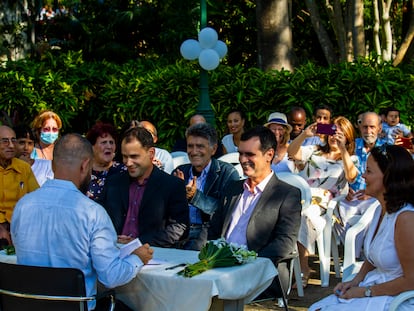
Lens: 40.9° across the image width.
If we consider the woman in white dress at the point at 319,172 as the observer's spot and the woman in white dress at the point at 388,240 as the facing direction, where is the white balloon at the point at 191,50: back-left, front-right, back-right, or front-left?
back-right

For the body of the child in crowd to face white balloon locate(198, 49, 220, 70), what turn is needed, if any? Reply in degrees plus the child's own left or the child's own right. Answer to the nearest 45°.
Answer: approximately 90° to the child's own right

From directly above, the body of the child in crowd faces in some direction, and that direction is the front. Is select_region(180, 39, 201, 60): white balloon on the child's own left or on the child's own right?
on the child's own right

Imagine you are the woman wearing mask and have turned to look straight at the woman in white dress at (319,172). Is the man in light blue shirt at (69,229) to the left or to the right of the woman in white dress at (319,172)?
right

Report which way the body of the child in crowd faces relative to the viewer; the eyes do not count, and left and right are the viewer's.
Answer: facing the viewer

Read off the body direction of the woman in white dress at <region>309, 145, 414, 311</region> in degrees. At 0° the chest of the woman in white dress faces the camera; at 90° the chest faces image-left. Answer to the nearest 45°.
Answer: approximately 90°

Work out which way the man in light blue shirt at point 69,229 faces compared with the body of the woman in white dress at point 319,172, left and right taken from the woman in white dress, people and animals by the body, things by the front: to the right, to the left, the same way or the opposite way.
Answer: the opposite way

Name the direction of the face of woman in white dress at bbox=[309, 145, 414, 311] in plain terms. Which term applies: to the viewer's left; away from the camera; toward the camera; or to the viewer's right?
to the viewer's left

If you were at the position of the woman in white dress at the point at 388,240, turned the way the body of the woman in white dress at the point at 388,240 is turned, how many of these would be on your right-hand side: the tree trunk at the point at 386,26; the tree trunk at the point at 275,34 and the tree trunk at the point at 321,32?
3

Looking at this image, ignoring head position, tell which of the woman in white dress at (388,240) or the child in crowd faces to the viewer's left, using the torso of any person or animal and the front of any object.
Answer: the woman in white dress

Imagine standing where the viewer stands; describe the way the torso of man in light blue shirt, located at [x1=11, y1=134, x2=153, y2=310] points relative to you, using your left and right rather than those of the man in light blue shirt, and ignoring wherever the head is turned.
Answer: facing away from the viewer and to the right of the viewer

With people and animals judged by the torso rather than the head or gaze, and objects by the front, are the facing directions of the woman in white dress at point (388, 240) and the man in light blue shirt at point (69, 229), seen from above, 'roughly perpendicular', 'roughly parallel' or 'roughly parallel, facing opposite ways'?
roughly perpendicular

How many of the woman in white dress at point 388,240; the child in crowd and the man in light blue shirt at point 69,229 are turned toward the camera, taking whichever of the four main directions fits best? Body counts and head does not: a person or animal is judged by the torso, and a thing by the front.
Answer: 1

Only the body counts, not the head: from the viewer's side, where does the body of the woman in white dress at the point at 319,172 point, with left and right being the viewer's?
facing the viewer and to the left of the viewer

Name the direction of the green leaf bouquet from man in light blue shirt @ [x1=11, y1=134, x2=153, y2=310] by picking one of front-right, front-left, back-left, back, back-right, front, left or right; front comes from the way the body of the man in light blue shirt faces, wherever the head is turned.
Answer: front-right

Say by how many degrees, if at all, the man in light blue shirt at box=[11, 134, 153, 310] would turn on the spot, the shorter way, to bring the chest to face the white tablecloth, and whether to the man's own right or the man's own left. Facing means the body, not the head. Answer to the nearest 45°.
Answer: approximately 45° to the man's own right

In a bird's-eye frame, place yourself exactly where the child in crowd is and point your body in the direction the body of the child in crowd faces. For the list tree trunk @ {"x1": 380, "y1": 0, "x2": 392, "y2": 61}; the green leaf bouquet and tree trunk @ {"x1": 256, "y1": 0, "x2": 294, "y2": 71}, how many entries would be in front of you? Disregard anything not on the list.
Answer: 1

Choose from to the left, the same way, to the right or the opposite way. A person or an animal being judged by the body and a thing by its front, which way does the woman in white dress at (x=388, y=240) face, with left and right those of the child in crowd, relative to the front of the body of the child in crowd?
to the right

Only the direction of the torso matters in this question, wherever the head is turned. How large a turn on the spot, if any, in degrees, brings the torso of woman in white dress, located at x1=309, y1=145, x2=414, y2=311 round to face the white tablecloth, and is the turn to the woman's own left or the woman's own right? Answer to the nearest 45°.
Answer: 0° — they already face it
